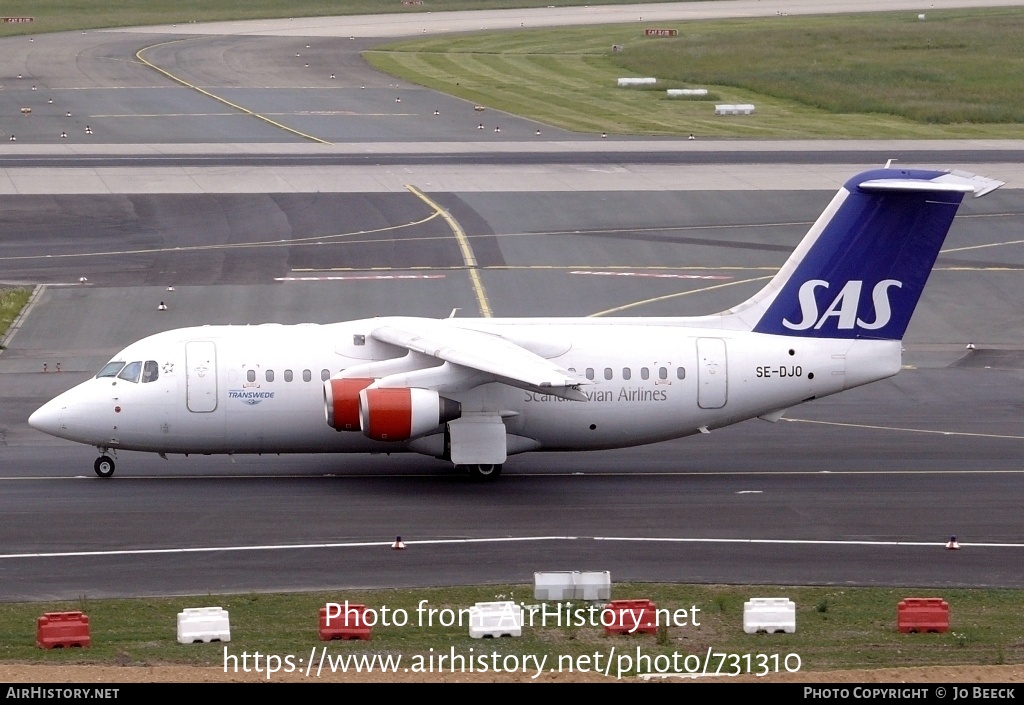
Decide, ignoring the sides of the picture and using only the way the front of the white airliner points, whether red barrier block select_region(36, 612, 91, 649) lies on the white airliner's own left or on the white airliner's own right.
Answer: on the white airliner's own left

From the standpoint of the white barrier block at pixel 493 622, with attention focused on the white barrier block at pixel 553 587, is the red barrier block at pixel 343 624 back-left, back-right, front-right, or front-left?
back-left

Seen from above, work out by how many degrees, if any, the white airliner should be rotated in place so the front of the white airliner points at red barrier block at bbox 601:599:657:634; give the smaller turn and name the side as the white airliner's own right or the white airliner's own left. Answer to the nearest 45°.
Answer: approximately 90° to the white airliner's own left

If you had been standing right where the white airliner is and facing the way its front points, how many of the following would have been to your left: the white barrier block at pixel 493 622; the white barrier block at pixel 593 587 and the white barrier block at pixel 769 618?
3

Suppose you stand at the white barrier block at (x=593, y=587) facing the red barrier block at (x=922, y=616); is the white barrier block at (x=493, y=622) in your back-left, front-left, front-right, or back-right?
back-right

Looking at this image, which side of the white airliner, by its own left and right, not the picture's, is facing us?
left

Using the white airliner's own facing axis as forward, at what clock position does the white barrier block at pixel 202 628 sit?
The white barrier block is roughly at 10 o'clock from the white airliner.

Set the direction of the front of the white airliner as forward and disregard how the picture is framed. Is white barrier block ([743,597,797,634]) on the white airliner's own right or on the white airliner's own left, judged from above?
on the white airliner's own left

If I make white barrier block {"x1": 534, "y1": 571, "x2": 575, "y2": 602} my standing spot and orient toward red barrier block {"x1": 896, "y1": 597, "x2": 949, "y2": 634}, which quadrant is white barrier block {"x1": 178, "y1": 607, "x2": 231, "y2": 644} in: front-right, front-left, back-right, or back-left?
back-right

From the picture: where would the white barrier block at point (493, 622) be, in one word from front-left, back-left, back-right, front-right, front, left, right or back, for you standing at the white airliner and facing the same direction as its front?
left

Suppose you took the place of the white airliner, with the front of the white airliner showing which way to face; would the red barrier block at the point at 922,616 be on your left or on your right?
on your left

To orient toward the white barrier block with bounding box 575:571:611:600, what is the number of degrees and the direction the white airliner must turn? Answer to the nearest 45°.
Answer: approximately 90° to its left

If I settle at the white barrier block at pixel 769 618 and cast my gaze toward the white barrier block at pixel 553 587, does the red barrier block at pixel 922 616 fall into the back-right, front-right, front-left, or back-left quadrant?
back-right
